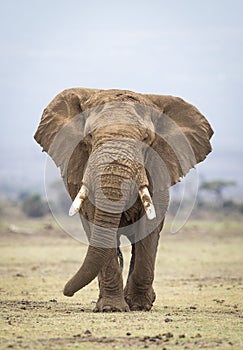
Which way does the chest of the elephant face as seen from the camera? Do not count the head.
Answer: toward the camera
